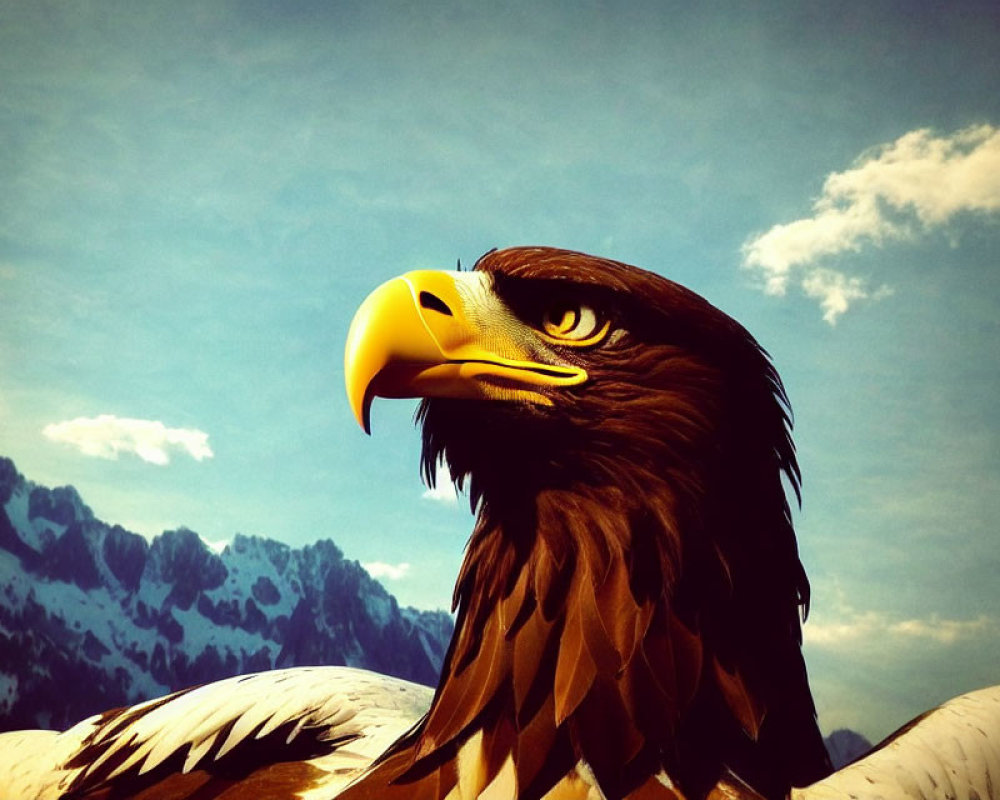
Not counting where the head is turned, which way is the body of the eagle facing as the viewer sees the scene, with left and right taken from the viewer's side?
facing the viewer and to the left of the viewer
